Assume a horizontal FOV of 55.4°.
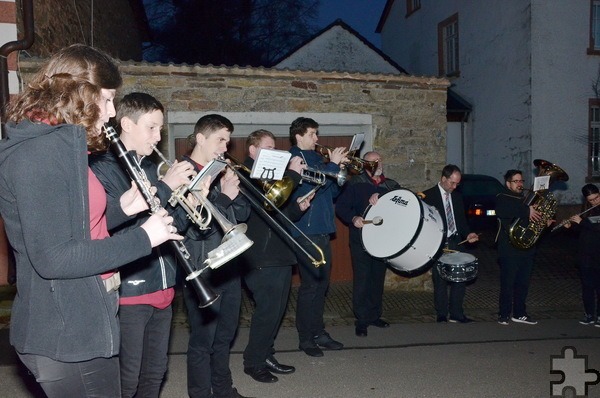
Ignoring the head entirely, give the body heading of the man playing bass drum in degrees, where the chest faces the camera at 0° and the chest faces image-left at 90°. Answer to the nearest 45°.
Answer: approximately 315°

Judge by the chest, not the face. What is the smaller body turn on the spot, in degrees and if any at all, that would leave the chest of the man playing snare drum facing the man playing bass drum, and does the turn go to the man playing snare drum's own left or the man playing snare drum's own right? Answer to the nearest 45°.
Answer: approximately 90° to the man playing snare drum's own right

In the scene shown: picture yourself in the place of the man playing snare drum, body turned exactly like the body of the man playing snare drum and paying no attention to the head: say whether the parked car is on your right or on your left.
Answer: on your left

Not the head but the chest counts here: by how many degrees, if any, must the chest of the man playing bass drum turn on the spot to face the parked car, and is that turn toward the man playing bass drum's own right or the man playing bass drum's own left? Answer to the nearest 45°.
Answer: approximately 135° to the man playing bass drum's own left

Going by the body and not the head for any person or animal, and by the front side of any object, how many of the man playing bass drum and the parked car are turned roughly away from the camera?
1

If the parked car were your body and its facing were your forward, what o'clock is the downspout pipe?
The downspout pipe is roughly at 7 o'clock from the parked car.

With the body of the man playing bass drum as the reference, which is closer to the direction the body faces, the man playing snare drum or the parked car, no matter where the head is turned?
the man playing snare drum

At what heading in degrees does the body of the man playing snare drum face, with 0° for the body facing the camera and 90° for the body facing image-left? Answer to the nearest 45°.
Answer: approximately 315°

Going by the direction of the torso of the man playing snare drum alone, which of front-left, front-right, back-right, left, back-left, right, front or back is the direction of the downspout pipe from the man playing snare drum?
back-right

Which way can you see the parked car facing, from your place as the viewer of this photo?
facing away from the viewer

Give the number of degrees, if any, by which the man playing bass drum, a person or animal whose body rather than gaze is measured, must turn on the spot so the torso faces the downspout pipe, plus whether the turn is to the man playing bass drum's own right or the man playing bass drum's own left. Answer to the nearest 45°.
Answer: approximately 135° to the man playing bass drum's own right

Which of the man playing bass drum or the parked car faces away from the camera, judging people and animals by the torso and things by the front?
the parked car
